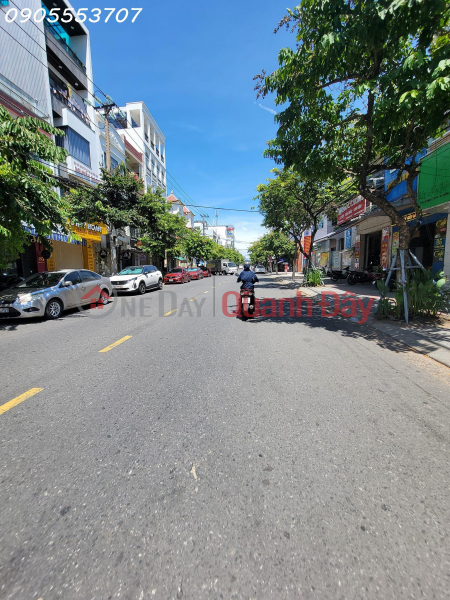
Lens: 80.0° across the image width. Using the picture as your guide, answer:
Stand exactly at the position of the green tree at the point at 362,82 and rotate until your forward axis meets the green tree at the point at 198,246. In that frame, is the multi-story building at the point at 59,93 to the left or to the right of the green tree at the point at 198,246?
left

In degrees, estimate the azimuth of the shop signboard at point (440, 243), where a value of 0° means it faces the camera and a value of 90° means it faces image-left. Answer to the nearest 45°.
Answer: approximately 45°

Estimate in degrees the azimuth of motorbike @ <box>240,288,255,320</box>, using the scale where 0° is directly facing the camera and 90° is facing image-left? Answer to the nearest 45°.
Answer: approximately 180°

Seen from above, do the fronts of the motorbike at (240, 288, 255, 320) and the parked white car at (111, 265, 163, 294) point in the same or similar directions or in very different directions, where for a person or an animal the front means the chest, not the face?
very different directions

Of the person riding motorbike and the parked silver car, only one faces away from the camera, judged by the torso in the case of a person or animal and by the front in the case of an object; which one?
the person riding motorbike

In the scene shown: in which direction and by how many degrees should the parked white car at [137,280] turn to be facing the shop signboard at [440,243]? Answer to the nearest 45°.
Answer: approximately 90° to its left

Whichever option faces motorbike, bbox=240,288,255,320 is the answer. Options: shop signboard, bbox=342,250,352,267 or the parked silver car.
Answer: the shop signboard

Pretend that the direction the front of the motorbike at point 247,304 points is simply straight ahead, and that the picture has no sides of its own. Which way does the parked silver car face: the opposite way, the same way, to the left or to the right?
the opposite way
